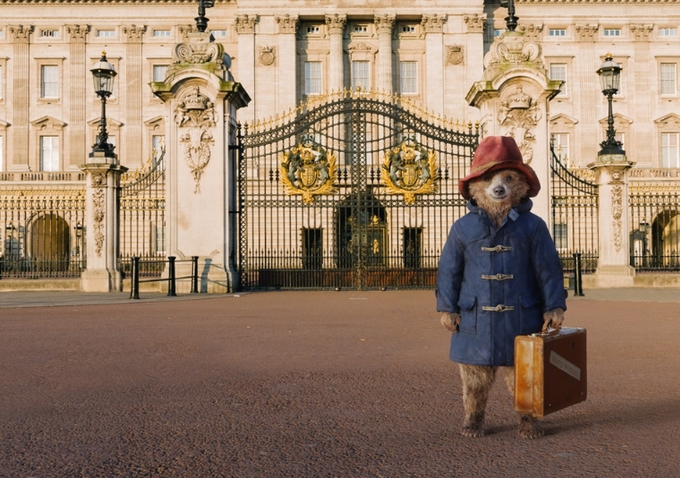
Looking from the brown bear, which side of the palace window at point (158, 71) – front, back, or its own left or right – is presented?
front

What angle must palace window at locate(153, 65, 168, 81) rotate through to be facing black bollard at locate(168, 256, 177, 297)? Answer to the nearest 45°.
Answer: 0° — it already faces it

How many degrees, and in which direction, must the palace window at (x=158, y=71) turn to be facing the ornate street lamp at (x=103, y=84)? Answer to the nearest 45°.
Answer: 0° — it already faces it

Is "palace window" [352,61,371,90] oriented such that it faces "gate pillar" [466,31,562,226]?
yes

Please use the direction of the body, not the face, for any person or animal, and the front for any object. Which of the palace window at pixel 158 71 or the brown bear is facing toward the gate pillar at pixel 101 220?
the palace window

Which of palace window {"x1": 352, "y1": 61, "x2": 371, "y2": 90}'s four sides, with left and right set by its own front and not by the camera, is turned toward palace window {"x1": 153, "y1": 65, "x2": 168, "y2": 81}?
right

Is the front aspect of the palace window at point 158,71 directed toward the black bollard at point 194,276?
yes

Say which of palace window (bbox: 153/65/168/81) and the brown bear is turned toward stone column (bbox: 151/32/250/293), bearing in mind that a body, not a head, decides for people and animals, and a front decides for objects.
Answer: the palace window

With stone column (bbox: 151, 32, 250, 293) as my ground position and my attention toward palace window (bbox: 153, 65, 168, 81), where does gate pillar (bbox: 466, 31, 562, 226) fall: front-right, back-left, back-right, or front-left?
back-right

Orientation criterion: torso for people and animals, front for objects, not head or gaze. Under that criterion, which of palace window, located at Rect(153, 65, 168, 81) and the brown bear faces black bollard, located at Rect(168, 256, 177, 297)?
the palace window

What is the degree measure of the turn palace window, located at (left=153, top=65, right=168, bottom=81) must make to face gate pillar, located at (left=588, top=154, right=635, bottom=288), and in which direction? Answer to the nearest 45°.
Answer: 0° — it already faces it

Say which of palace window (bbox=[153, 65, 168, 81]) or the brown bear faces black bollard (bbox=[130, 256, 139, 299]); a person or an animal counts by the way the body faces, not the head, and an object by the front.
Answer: the palace window
